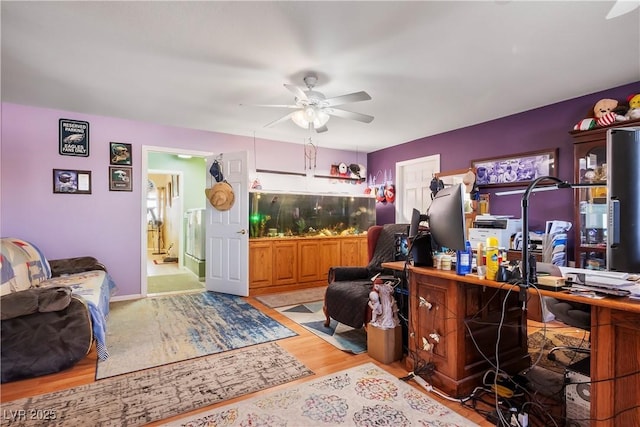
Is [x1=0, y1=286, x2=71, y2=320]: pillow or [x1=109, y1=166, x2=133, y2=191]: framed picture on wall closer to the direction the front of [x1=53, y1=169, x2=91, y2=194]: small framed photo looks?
the pillow

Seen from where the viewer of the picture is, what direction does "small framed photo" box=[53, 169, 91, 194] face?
facing the viewer

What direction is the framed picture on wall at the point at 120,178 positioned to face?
toward the camera

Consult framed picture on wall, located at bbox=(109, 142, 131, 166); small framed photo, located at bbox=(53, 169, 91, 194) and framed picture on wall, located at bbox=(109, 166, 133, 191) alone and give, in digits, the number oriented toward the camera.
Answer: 3

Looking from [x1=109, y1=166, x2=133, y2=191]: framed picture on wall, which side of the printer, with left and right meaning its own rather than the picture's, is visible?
front

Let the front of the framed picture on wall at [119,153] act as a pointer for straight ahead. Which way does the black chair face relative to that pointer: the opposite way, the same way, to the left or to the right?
to the right

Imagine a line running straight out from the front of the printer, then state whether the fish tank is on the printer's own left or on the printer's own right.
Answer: on the printer's own right

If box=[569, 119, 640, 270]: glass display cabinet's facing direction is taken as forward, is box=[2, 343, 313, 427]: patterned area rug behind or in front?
in front

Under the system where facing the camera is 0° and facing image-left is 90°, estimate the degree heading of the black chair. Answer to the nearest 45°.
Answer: approximately 45°

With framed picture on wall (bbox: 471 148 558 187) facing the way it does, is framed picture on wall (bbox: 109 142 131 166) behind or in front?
in front

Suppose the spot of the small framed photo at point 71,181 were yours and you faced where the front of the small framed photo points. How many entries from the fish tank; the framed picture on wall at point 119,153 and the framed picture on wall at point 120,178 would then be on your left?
3

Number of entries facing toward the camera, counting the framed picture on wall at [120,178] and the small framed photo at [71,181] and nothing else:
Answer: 2

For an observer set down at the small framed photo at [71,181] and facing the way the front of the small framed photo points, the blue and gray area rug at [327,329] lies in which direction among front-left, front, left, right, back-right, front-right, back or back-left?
front-left

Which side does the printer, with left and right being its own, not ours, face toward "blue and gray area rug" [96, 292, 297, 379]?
front
